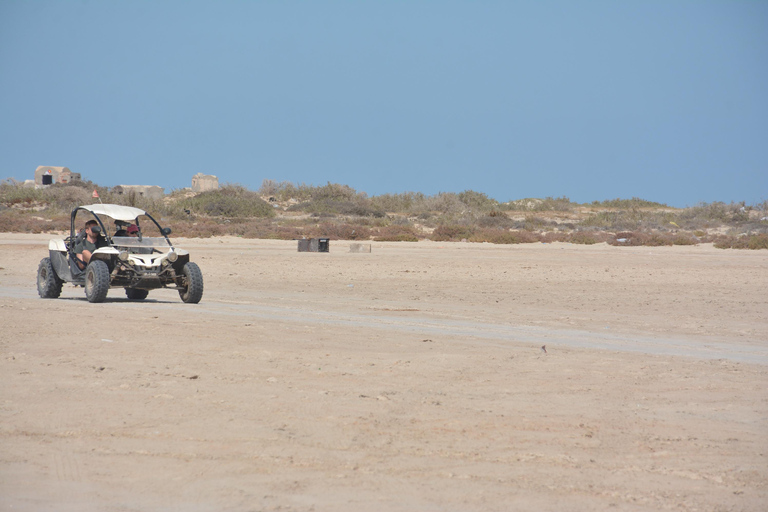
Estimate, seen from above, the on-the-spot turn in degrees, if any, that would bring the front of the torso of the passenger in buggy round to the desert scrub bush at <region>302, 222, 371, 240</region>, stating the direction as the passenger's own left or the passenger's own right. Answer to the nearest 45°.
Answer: approximately 90° to the passenger's own left

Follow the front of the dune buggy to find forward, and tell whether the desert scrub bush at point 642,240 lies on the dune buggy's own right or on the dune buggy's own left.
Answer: on the dune buggy's own left

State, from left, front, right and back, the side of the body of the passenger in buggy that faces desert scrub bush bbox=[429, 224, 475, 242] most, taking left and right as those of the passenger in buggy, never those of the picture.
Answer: left

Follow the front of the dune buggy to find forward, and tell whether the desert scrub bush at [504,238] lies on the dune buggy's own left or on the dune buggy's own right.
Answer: on the dune buggy's own left

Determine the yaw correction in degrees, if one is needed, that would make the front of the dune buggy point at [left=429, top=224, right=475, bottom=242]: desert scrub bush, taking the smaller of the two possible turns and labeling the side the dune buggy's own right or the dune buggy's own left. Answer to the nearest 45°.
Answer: approximately 90° to the dune buggy's own left

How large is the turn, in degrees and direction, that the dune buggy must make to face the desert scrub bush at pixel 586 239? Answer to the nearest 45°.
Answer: approximately 90° to its left

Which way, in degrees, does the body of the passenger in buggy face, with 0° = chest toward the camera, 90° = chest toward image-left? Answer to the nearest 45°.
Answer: approximately 315°

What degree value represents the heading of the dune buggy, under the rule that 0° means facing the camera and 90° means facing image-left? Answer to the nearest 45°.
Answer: approximately 315°

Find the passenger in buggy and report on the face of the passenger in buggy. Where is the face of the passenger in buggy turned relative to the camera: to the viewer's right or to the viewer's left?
to the viewer's right
